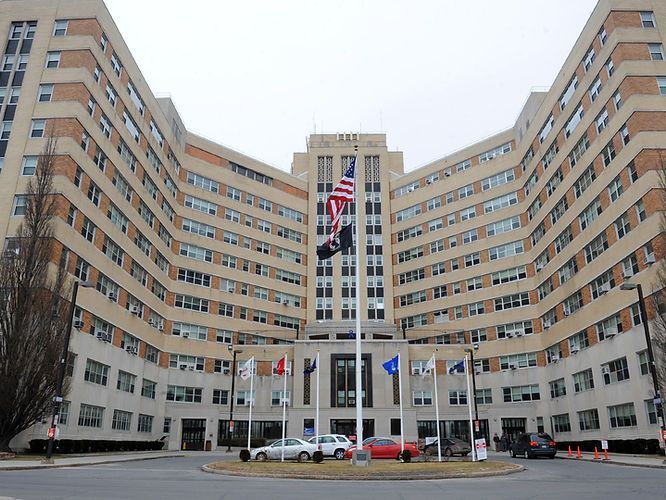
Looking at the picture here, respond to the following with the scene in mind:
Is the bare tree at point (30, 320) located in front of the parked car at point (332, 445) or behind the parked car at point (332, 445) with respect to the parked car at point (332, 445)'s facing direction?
in front

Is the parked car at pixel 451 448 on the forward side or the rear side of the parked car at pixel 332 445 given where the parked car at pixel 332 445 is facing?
on the rear side

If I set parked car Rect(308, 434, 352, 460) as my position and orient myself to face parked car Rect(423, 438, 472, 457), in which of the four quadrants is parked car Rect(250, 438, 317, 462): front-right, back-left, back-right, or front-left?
back-right

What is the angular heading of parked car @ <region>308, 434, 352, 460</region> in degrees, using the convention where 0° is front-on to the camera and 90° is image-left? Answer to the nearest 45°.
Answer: approximately 90°

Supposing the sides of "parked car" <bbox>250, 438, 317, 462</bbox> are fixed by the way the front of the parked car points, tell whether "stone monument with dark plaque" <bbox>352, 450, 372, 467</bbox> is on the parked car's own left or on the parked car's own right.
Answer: on the parked car's own left

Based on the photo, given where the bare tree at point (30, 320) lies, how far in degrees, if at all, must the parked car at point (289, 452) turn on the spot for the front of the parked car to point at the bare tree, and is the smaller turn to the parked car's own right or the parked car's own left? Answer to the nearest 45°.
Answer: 0° — it already faces it

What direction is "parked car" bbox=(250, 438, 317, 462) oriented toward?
to the viewer's left

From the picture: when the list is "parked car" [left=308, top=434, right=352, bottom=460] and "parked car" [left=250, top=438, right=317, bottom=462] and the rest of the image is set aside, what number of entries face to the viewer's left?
2

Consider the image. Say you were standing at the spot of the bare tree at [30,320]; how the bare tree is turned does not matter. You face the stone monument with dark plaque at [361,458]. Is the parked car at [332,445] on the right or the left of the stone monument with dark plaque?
left

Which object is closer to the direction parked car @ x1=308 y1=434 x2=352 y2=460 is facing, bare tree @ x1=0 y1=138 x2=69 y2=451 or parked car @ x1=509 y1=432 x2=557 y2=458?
the bare tree
